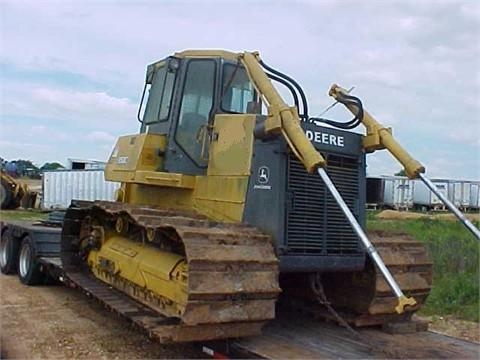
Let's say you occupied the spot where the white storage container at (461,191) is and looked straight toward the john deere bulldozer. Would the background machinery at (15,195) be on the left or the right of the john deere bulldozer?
right

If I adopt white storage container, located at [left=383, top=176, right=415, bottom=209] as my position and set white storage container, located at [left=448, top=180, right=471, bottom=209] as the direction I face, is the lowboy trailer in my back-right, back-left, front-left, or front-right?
back-right

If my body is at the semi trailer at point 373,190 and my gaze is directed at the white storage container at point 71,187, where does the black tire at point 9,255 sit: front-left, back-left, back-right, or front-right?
front-left

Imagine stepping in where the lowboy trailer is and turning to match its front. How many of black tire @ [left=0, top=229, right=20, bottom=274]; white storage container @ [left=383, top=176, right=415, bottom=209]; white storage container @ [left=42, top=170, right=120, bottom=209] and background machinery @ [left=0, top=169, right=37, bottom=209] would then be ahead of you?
0

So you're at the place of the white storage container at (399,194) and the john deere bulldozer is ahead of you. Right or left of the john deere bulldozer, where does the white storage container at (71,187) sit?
right

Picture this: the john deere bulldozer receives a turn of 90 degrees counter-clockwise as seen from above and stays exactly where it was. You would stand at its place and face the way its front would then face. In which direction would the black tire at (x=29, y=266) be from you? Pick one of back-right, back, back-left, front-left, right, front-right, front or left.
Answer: left

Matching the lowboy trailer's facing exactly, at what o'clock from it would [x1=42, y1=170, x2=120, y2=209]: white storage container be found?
The white storage container is roughly at 7 o'clock from the lowboy trailer.

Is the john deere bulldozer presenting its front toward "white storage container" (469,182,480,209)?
no

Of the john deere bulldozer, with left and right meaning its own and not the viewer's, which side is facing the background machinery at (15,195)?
back

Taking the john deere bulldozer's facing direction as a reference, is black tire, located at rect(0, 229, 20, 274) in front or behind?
behind

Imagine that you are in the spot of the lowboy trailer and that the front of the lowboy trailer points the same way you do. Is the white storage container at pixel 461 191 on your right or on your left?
on your left

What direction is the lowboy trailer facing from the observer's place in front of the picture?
facing the viewer and to the right of the viewer

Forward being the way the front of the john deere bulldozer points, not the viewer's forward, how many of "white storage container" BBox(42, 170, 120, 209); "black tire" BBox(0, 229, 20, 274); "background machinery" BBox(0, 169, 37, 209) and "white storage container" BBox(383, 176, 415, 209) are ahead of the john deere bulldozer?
0

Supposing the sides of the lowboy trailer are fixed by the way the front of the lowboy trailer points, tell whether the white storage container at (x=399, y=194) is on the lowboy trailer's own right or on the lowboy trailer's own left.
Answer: on the lowboy trailer's own left

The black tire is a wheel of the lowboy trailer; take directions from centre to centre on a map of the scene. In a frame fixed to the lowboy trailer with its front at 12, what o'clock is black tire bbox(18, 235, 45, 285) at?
The black tire is roughly at 6 o'clock from the lowboy trailer.
